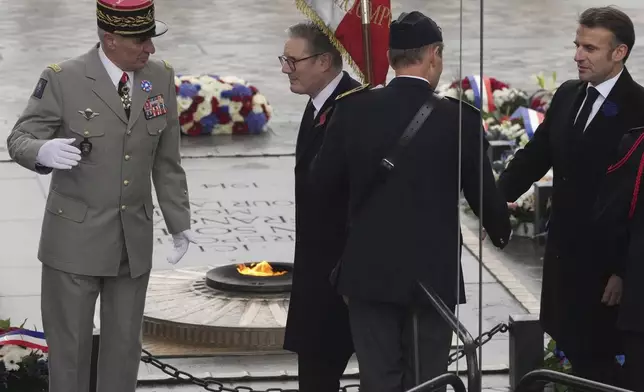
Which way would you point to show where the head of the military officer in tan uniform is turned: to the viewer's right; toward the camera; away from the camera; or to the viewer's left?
to the viewer's right

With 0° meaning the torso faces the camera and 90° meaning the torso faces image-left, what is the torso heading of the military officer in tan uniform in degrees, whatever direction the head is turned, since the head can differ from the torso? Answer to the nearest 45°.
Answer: approximately 315°

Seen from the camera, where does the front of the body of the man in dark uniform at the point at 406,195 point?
away from the camera

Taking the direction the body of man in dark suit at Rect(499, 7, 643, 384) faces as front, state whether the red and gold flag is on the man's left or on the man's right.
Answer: on the man's right

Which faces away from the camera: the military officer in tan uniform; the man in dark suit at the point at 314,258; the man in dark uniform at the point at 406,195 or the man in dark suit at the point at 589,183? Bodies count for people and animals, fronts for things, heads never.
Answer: the man in dark uniform at the point at 406,195

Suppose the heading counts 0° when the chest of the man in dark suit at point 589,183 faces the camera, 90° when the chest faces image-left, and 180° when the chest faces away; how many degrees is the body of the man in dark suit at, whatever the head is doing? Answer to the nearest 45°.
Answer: approximately 45°

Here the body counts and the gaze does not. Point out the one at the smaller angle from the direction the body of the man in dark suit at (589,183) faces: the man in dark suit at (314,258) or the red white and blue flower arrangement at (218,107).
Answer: the man in dark suit
